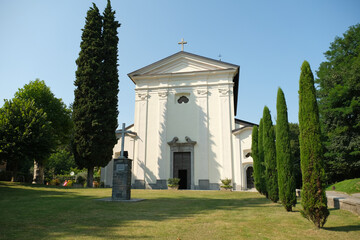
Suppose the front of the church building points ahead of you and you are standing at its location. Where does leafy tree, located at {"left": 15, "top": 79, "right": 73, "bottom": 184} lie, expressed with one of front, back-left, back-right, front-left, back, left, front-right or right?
right

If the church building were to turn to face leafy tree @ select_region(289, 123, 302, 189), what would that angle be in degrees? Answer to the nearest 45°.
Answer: approximately 135° to its left

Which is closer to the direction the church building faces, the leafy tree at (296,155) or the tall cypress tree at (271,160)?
the tall cypress tree

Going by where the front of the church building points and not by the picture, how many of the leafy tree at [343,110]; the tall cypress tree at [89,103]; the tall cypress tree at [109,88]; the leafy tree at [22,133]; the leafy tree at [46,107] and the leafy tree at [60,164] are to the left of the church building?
1

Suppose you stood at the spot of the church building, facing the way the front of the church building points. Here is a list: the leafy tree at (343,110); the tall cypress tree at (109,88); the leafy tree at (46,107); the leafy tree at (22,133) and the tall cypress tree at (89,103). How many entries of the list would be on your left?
1

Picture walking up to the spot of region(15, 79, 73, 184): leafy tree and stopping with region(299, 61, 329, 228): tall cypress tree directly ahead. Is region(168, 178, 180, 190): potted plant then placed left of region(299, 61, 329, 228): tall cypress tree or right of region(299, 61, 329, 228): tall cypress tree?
left

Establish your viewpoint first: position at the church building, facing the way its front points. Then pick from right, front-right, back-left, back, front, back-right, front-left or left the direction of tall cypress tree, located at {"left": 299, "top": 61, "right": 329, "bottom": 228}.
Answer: front

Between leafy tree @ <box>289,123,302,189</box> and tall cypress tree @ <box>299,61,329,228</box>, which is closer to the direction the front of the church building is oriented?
the tall cypress tree

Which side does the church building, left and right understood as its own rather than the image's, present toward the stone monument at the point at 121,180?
front

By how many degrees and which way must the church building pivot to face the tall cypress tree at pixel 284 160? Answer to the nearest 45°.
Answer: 0° — it already faces it

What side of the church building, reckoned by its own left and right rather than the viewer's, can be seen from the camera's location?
front
